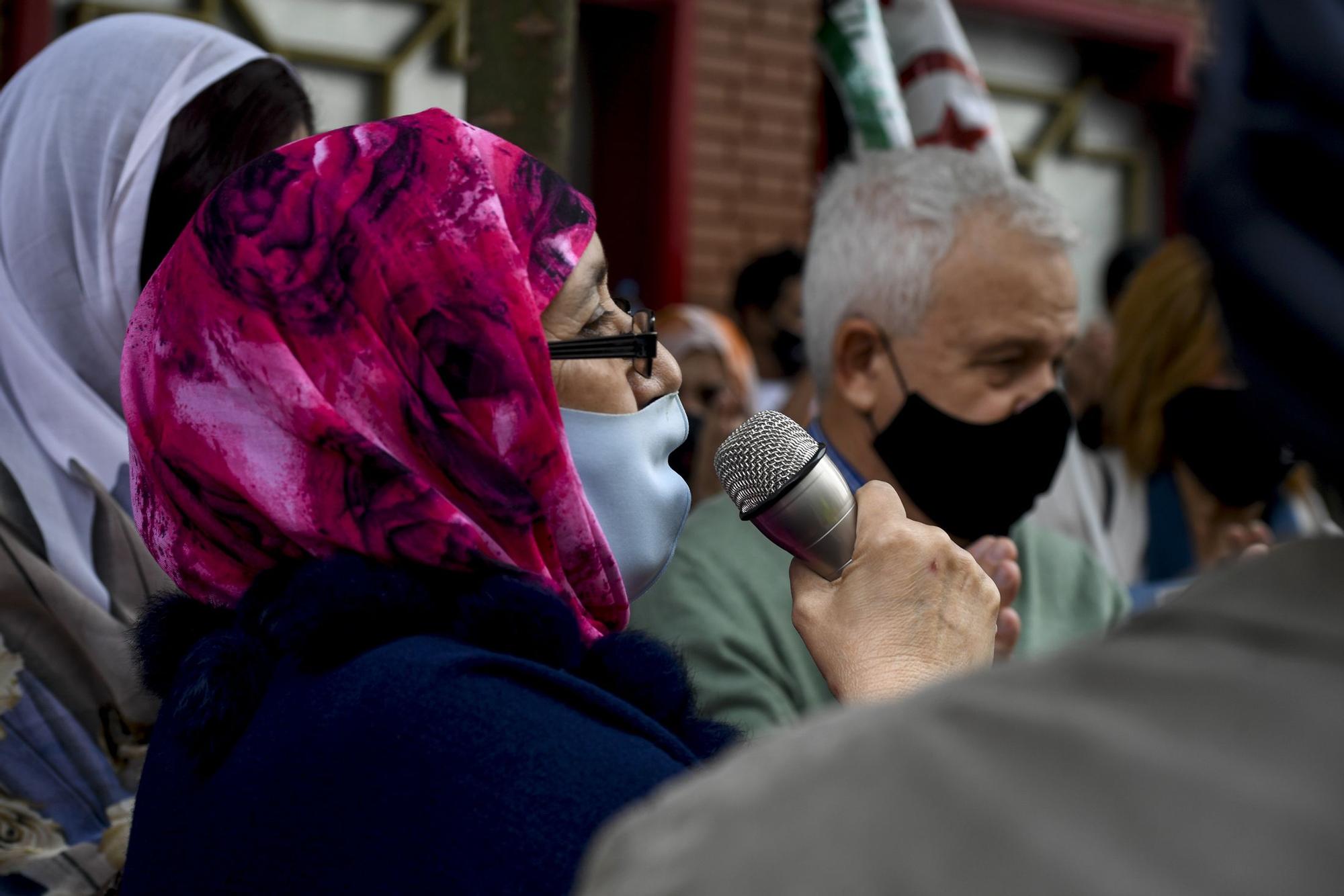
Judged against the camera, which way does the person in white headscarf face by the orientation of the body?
to the viewer's right

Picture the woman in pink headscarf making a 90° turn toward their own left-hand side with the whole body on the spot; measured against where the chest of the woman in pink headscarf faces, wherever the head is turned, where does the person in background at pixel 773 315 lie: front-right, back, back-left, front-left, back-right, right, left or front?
front

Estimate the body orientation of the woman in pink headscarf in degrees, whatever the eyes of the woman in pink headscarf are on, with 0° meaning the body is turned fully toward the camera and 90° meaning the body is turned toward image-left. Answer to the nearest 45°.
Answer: approximately 270°

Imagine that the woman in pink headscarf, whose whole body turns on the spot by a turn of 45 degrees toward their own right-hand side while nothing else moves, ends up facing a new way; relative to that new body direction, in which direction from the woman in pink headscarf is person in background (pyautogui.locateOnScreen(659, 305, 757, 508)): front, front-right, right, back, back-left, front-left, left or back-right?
back-left

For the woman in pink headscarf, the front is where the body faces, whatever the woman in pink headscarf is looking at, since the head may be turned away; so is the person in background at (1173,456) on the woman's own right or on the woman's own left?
on the woman's own left

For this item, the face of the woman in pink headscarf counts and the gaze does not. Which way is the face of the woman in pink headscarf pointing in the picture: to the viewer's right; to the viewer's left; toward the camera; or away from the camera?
to the viewer's right

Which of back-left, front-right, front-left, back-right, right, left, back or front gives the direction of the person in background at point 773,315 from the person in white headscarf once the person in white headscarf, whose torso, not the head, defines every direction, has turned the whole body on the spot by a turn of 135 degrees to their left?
right

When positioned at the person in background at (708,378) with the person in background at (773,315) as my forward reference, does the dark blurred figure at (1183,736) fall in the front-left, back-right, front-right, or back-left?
back-right

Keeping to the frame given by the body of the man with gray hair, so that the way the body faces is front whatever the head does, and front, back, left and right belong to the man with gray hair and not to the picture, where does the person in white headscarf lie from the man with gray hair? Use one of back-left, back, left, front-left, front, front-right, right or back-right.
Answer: right
